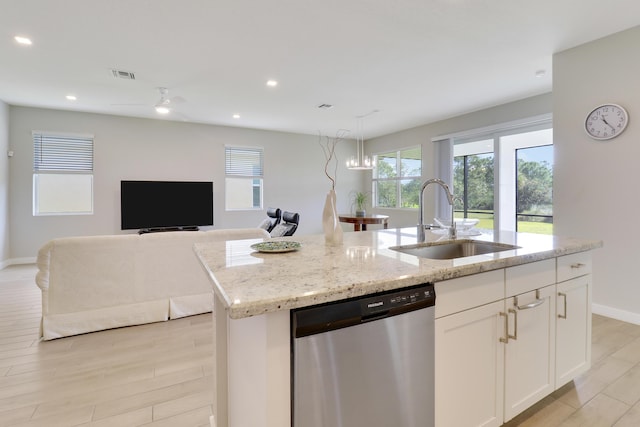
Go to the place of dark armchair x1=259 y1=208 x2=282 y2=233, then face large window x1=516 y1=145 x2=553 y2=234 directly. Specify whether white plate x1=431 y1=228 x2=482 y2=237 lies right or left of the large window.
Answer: right

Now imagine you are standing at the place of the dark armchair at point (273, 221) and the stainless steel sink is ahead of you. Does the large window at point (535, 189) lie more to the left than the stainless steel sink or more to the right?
left

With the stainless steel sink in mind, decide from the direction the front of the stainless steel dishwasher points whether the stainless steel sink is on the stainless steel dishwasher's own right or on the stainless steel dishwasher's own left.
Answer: on the stainless steel dishwasher's own left

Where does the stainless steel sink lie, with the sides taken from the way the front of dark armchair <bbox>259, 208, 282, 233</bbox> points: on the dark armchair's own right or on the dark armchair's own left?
on the dark armchair's own left

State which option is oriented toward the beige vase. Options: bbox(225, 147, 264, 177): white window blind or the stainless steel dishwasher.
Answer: the white window blind

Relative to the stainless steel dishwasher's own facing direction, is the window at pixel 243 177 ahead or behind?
behind
